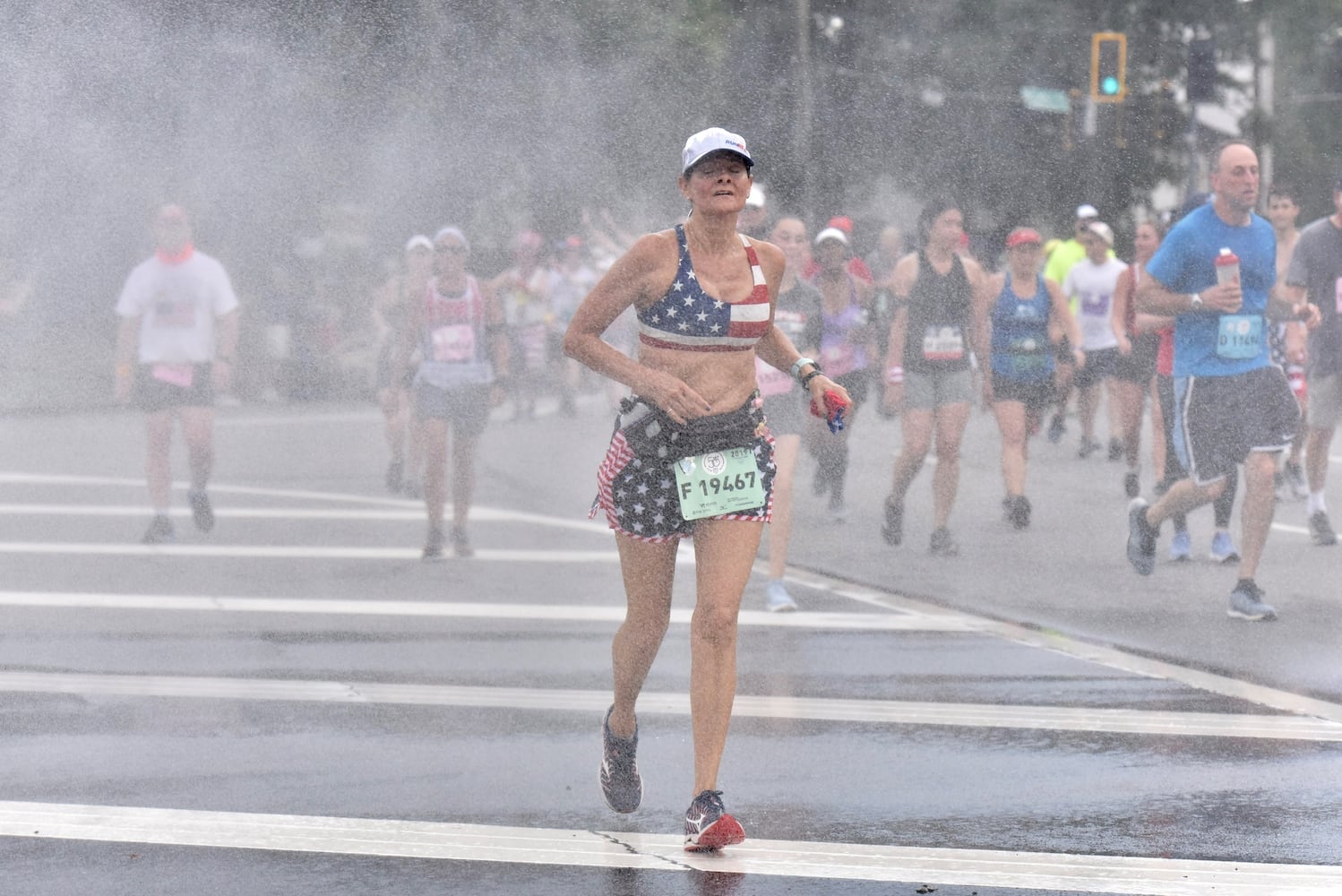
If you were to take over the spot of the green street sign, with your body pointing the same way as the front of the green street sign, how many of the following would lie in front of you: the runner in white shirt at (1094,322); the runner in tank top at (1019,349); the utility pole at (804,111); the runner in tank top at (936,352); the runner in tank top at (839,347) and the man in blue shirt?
5

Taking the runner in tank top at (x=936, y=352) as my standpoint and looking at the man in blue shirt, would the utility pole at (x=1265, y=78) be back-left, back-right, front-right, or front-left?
back-left

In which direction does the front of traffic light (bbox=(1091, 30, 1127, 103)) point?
toward the camera

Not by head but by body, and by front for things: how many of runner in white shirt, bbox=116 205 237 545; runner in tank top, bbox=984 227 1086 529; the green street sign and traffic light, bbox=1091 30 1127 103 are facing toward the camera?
4

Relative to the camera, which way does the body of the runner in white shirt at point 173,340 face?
toward the camera

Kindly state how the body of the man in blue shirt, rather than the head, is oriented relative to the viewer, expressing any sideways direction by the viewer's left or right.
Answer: facing the viewer and to the right of the viewer

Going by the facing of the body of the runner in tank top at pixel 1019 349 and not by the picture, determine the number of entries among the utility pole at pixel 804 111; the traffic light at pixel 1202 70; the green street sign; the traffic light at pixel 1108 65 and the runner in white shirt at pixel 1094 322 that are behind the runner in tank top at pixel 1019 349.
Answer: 5

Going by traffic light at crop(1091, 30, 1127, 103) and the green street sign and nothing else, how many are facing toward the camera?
2

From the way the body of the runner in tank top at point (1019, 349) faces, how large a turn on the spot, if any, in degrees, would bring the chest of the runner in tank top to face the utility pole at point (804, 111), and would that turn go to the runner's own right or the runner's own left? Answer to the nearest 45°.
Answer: approximately 180°

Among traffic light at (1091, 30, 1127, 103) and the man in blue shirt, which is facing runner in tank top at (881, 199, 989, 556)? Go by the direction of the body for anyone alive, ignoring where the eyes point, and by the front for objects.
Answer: the traffic light

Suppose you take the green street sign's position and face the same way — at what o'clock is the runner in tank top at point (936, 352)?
The runner in tank top is roughly at 12 o'clock from the green street sign.

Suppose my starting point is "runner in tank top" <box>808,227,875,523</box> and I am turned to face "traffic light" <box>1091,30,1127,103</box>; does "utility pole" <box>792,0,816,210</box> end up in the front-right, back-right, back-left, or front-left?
front-left

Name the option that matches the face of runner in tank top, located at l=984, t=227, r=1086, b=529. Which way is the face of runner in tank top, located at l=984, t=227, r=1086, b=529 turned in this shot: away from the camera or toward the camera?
toward the camera

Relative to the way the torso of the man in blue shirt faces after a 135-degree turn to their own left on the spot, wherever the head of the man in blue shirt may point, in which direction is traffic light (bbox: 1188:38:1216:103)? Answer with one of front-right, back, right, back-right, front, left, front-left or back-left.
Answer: front

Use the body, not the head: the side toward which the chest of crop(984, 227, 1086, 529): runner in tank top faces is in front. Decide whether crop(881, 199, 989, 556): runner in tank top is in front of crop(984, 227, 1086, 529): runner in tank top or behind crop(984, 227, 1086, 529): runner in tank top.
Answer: in front

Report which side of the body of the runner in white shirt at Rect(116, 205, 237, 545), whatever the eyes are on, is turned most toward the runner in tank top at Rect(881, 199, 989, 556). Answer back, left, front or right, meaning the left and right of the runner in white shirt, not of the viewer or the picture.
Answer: left

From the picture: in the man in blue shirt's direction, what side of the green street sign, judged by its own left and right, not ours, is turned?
front
